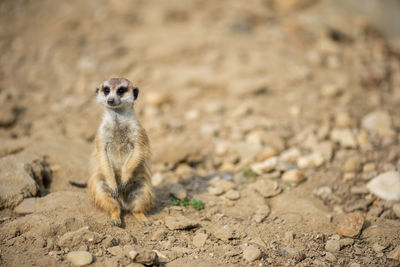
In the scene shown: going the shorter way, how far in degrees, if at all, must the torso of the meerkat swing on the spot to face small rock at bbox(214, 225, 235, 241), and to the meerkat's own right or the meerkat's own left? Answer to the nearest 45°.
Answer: approximately 45° to the meerkat's own left

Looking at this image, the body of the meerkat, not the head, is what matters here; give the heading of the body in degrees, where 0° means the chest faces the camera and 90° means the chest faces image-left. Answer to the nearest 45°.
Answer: approximately 0°

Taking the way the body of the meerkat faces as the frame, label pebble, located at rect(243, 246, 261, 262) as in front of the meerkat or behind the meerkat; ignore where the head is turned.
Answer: in front

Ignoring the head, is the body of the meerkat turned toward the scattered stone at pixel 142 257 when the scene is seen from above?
yes

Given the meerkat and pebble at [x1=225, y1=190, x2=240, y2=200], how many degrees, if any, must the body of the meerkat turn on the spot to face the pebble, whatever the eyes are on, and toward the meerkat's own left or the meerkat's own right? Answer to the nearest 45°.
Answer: approximately 90° to the meerkat's own left

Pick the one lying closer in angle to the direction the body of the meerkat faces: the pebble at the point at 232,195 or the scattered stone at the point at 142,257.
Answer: the scattered stone

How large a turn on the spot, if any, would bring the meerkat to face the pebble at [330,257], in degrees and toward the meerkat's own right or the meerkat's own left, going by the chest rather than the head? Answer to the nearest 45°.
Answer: approximately 45° to the meerkat's own left

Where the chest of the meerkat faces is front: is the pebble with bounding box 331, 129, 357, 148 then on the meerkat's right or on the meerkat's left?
on the meerkat's left

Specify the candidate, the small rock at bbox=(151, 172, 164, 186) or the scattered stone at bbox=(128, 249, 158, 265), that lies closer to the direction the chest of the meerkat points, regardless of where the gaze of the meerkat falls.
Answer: the scattered stone

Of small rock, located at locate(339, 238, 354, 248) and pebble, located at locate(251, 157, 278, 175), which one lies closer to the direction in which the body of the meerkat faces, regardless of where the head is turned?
the small rock

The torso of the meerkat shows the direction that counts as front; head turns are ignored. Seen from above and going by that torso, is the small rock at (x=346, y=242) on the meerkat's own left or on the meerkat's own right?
on the meerkat's own left
